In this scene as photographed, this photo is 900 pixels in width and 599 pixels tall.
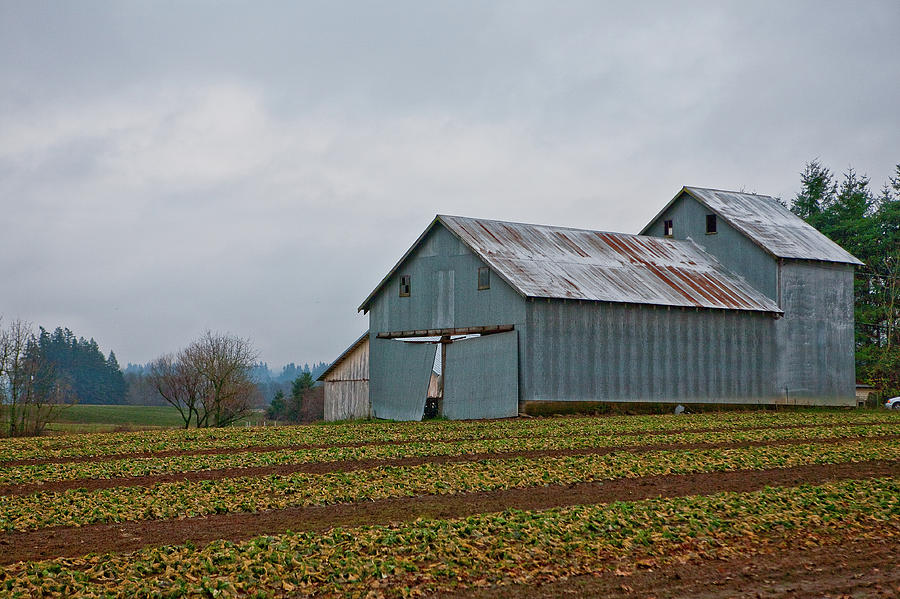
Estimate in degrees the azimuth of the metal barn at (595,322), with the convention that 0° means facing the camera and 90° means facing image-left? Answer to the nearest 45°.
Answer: approximately 45°
